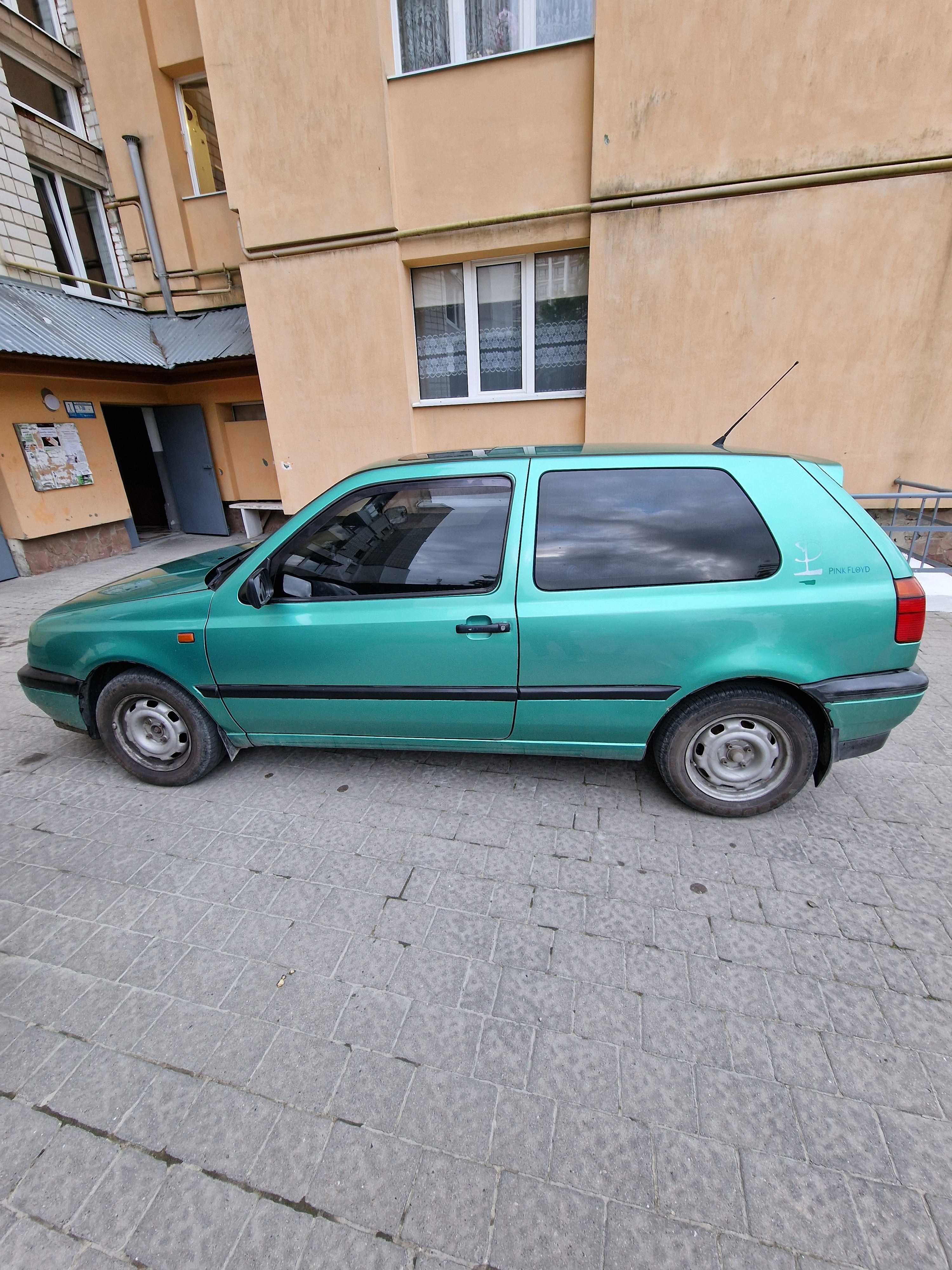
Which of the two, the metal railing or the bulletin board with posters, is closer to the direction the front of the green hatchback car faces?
the bulletin board with posters

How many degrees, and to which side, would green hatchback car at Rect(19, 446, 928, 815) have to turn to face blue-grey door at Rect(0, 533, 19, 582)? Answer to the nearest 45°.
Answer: approximately 45° to its right

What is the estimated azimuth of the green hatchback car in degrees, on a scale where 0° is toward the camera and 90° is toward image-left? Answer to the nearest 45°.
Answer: approximately 90°

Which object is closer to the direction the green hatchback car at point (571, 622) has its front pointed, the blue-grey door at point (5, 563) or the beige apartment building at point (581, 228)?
the blue-grey door

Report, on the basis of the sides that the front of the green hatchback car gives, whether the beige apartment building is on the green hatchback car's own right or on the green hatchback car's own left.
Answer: on the green hatchback car's own right
